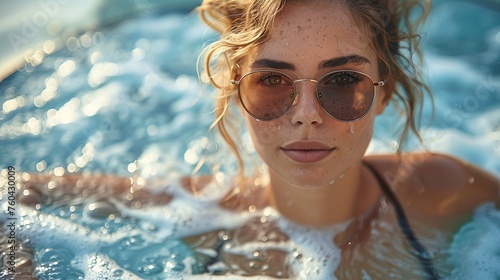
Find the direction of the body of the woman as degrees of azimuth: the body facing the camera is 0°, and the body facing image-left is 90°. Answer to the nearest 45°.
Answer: approximately 0°
